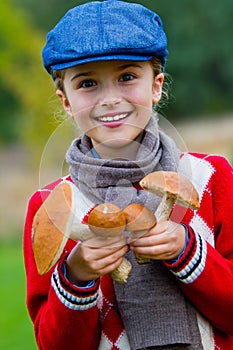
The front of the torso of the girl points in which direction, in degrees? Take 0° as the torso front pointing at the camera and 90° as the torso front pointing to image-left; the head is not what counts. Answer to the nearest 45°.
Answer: approximately 0°
